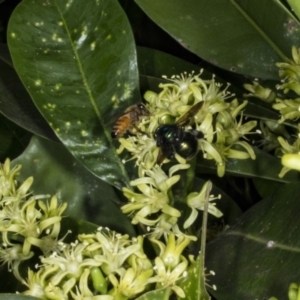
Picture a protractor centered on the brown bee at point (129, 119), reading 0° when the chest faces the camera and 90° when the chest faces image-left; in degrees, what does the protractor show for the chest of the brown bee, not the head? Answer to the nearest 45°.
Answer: approximately 270°
